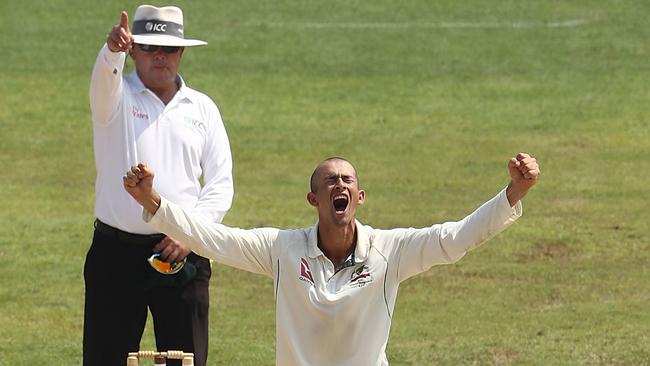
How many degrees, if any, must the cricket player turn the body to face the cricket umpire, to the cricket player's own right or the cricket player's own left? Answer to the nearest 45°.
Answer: approximately 135° to the cricket player's own right

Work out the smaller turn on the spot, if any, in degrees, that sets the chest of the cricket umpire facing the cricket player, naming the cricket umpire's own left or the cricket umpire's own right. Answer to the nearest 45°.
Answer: approximately 45° to the cricket umpire's own left

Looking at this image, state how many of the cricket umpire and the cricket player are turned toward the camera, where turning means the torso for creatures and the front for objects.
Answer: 2

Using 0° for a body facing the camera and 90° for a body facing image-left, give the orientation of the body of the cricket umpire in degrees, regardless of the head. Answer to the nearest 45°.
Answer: approximately 0°

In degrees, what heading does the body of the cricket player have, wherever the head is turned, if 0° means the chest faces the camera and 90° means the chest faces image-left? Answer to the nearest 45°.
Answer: approximately 0°
